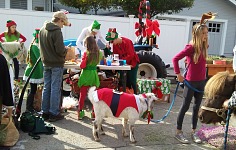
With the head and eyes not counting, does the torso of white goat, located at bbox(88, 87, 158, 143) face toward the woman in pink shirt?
yes

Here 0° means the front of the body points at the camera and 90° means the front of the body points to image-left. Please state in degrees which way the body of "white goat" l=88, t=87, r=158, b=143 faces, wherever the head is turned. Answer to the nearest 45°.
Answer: approximately 270°

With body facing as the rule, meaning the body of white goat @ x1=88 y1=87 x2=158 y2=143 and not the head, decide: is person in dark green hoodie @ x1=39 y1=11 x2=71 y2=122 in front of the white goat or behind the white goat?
behind

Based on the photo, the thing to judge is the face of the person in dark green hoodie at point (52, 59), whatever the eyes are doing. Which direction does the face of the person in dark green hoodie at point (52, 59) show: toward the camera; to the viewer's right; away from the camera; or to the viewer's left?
to the viewer's right

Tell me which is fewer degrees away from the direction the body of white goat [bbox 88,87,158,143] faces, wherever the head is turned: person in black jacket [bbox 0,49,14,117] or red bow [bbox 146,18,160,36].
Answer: the red bow

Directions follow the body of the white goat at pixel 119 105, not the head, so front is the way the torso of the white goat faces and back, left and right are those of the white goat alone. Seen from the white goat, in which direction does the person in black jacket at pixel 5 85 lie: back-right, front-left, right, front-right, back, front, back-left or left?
back-right

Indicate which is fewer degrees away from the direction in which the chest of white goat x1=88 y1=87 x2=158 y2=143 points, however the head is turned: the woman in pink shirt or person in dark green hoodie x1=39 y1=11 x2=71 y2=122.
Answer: the woman in pink shirt

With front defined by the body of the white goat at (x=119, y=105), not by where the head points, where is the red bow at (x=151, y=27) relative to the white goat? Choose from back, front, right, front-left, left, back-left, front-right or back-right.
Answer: left
